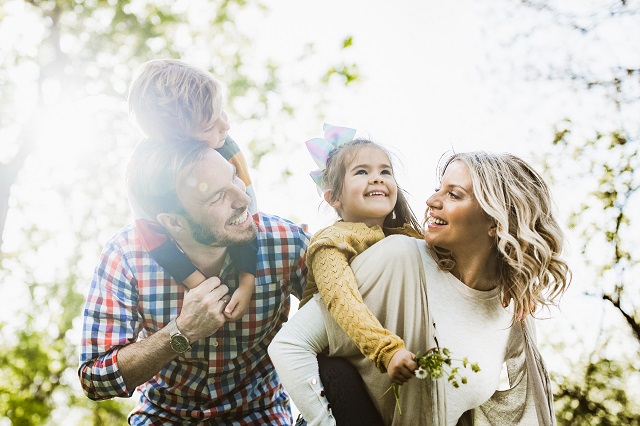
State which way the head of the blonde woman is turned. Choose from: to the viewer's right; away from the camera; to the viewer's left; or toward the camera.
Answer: to the viewer's left

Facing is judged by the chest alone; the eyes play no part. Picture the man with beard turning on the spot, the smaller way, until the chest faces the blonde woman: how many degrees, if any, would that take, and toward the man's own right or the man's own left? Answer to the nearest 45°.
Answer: approximately 45° to the man's own left

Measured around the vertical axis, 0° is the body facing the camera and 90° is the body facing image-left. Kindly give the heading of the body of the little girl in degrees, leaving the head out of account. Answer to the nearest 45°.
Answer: approximately 315°

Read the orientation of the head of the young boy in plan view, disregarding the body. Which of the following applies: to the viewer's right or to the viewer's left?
to the viewer's right

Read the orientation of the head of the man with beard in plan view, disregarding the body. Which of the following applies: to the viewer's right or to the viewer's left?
to the viewer's right

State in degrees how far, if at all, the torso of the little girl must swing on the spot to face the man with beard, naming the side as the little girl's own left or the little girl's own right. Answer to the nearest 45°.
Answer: approximately 135° to the little girl's own right

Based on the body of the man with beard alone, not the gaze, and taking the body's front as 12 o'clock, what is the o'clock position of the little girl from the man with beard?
The little girl is roughly at 10 o'clock from the man with beard.
